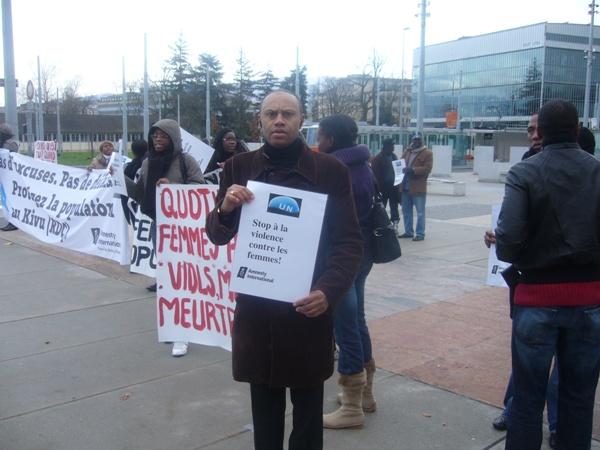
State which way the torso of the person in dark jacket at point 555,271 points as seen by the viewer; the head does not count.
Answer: away from the camera

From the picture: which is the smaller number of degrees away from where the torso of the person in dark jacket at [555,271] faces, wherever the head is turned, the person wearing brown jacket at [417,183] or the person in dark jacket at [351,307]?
the person wearing brown jacket

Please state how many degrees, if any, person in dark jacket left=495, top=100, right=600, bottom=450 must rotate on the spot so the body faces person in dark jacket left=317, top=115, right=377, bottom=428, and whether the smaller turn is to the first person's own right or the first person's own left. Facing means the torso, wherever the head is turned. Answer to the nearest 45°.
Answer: approximately 45° to the first person's own left

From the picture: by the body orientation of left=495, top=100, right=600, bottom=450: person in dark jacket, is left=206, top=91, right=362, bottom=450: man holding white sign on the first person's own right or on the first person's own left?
on the first person's own left

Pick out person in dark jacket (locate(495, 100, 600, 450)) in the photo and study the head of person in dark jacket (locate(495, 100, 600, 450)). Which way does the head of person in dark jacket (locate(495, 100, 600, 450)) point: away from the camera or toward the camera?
away from the camera

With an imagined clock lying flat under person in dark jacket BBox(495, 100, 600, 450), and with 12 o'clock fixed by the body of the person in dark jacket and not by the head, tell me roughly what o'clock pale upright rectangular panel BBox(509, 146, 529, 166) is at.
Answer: The pale upright rectangular panel is roughly at 12 o'clock from the person in dark jacket.

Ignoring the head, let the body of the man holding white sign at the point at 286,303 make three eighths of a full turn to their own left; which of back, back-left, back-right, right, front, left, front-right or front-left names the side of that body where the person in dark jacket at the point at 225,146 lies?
front-left
